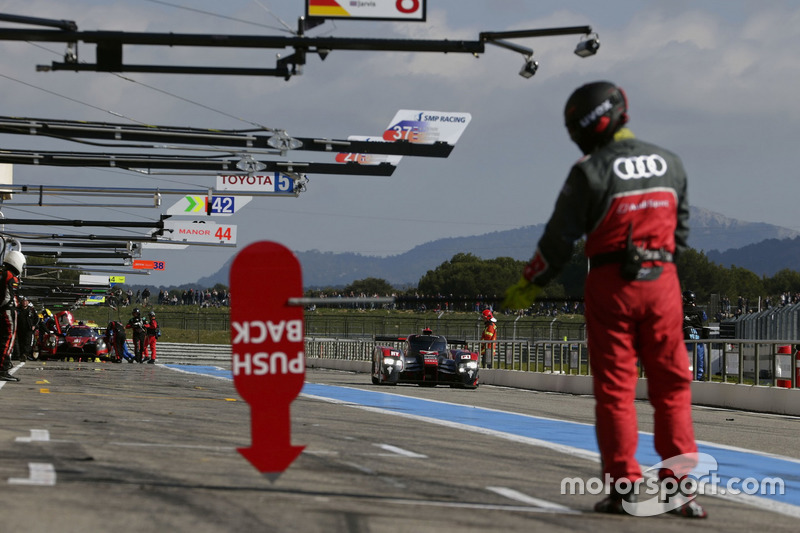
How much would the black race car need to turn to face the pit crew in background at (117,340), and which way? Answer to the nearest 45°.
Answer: approximately 135° to its right

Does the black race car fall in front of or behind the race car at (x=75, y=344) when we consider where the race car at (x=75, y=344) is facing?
in front

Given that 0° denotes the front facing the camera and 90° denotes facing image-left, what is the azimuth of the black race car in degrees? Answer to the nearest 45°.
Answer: approximately 0°

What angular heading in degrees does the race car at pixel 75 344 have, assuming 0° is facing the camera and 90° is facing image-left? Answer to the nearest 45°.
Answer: approximately 0°

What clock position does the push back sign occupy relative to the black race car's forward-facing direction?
The push back sign is roughly at 12 o'clock from the black race car.

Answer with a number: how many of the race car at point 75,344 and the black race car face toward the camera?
2

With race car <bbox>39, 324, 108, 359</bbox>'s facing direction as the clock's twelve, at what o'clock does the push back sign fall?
The push back sign is roughly at 12 o'clock from the race car.

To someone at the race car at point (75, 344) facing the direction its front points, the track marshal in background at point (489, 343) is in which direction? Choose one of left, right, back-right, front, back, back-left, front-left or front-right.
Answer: front-left
